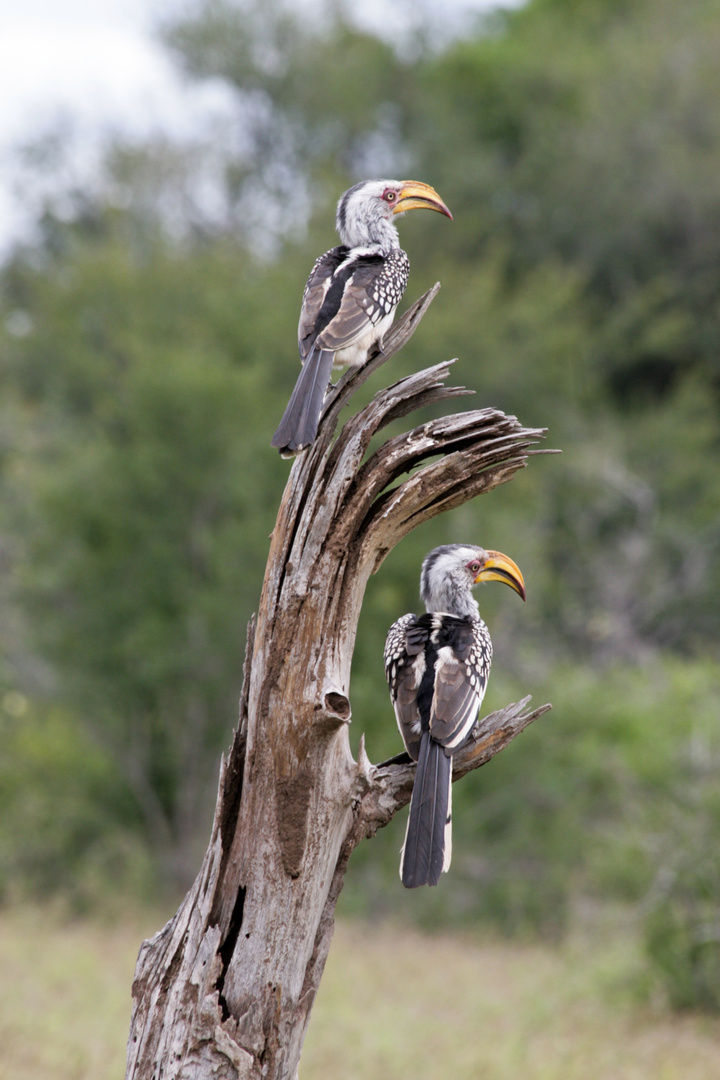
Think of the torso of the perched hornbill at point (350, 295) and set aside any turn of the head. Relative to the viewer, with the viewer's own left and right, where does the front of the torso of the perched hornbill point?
facing away from the viewer and to the right of the viewer

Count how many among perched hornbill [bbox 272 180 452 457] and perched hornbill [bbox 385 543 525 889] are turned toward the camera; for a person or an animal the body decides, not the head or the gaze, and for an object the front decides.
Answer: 0

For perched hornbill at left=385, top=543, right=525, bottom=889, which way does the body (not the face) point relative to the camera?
away from the camera
